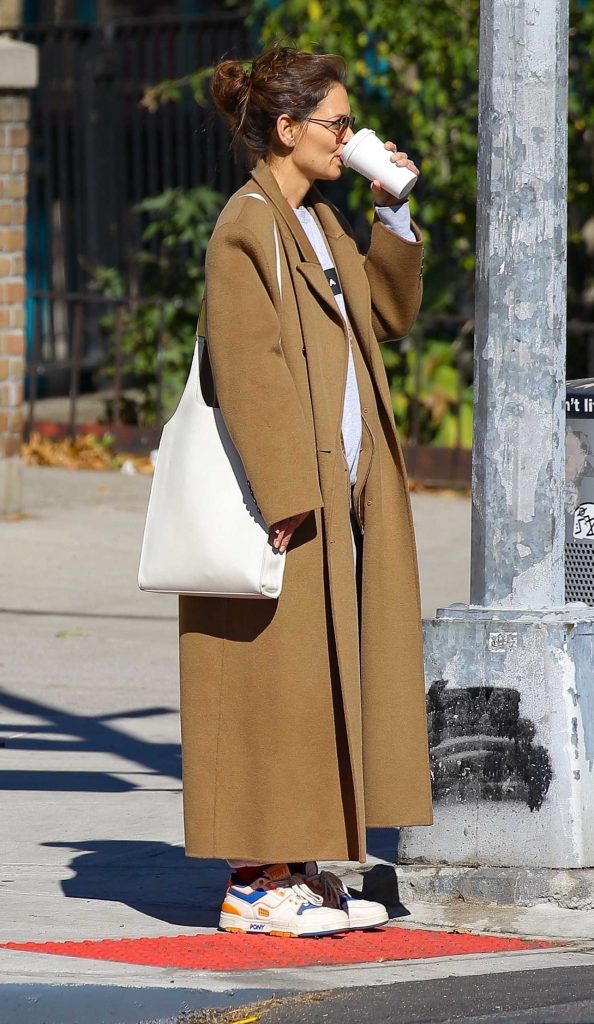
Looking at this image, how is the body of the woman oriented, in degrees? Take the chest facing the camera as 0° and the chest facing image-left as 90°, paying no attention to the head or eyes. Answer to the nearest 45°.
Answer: approximately 270°

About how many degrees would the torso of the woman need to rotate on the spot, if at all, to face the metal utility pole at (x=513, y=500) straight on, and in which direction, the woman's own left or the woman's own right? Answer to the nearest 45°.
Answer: approximately 45° to the woman's own left

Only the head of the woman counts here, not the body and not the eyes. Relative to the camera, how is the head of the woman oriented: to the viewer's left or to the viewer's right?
to the viewer's right

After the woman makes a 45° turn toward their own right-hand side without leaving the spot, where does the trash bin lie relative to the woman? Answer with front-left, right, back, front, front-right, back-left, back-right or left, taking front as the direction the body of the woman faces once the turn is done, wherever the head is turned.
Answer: left

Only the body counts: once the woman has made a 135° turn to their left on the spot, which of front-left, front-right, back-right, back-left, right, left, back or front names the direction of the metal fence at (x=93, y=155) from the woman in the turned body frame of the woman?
front-right
